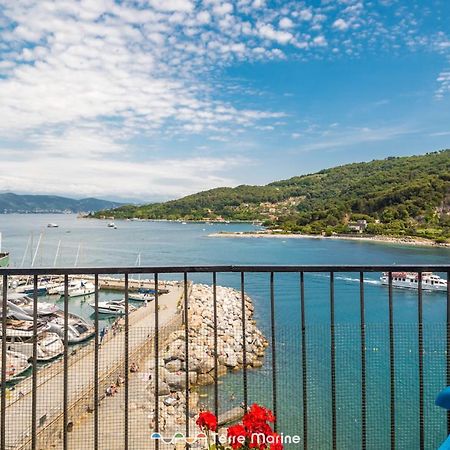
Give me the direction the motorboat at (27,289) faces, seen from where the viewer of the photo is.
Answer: facing to the left of the viewer

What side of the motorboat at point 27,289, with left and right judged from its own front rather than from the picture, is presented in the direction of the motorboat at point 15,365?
left

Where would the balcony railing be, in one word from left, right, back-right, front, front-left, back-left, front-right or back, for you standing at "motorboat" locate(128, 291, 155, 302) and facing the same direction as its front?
left

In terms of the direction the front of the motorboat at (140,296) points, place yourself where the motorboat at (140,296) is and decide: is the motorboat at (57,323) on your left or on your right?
on your left

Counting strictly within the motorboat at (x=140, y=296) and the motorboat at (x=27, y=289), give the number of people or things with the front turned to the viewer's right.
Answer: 1
